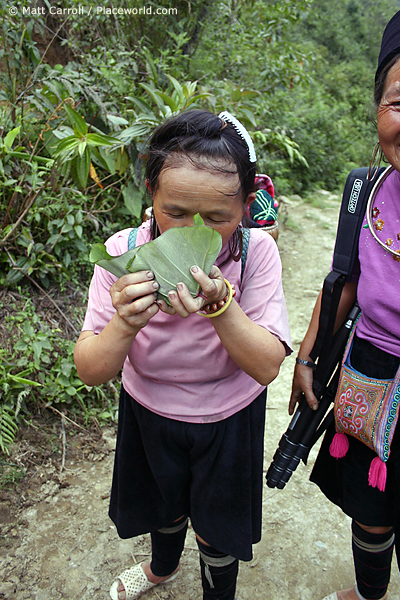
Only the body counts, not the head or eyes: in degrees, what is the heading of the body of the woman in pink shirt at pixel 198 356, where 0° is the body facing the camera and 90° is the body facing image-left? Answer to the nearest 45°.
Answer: approximately 0°

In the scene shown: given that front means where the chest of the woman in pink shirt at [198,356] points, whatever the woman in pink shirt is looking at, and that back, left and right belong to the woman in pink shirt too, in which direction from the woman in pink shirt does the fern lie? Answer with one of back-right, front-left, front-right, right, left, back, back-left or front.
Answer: back-right
